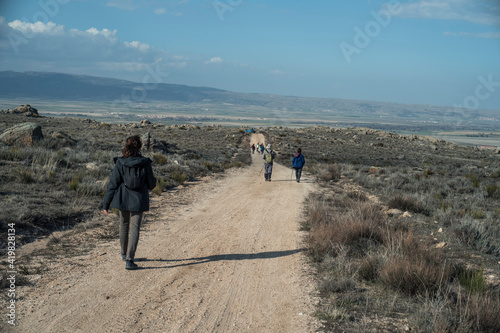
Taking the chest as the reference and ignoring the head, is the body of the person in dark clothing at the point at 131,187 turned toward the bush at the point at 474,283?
no

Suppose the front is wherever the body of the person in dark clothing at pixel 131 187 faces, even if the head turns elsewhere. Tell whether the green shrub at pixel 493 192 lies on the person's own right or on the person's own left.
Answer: on the person's own right

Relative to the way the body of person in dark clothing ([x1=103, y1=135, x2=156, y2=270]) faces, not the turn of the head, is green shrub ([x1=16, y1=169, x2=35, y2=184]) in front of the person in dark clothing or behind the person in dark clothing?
in front

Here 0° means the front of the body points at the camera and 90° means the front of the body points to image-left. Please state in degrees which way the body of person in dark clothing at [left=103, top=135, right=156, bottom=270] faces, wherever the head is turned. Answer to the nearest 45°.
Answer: approximately 180°

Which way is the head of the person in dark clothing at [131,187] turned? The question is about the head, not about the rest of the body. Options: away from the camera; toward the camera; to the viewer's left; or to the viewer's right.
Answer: away from the camera

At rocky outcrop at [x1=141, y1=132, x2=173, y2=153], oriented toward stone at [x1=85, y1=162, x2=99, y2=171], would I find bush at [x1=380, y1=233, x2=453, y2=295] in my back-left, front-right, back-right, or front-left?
front-left

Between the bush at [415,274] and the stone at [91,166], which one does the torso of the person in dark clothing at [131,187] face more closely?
the stone

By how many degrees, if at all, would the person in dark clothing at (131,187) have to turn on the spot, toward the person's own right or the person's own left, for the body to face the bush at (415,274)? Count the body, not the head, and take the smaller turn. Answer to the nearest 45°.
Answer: approximately 135° to the person's own right

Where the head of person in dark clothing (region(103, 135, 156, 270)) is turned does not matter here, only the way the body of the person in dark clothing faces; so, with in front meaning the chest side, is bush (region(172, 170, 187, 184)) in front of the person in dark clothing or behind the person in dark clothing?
in front

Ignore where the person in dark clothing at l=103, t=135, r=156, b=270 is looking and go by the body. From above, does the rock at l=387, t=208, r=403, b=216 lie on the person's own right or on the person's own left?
on the person's own right

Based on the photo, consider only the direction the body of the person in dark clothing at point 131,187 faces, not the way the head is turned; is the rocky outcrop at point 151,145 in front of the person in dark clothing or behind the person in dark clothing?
in front

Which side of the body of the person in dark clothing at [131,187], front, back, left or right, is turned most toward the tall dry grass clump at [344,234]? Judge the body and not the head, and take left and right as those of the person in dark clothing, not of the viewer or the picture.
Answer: right

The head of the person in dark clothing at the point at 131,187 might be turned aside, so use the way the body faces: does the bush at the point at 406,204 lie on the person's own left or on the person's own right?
on the person's own right

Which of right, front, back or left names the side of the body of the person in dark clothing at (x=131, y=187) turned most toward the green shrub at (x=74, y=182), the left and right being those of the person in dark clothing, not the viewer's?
front

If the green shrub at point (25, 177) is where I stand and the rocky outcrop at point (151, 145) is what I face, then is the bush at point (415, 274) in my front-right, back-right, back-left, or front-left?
back-right
